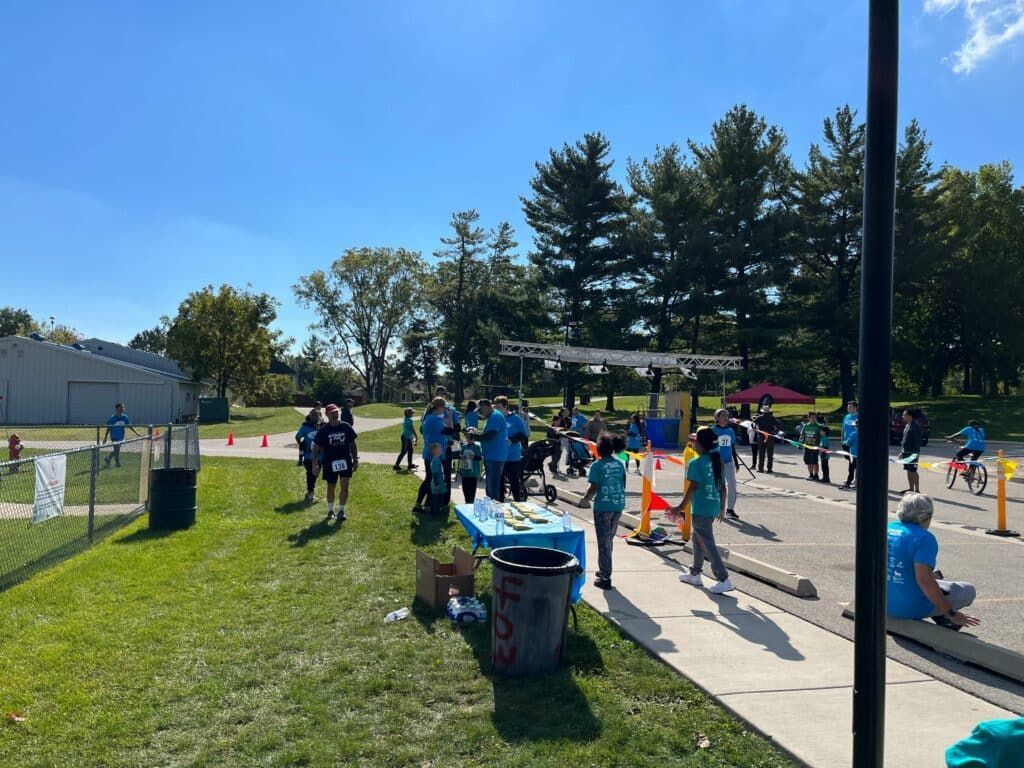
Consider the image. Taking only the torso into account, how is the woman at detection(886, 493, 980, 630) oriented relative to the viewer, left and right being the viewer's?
facing away from the viewer and to the right of the viewer

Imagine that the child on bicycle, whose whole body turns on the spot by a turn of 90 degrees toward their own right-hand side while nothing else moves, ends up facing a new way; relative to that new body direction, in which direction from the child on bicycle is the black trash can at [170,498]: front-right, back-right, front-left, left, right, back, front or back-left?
back-left

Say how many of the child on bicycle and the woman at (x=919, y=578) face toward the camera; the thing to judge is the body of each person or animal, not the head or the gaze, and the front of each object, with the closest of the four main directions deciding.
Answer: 0

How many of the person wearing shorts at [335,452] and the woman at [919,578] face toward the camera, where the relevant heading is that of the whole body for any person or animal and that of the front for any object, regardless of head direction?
1

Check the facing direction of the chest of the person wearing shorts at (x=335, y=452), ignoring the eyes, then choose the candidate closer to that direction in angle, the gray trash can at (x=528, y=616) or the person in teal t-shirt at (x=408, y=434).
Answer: the gray trash can

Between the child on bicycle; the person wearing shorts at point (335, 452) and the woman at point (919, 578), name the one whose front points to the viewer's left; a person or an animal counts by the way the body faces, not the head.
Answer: the child on bicycle

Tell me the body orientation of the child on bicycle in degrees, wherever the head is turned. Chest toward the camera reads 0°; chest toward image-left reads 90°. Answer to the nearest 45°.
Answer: approximately 90°

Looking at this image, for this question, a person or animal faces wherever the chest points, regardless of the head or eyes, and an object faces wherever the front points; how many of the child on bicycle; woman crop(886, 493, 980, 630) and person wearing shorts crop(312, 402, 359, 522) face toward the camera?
1

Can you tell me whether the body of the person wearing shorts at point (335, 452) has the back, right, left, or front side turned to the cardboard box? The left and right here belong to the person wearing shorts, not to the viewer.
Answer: front

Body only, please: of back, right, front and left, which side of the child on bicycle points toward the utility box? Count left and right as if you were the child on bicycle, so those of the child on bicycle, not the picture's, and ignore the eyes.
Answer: front

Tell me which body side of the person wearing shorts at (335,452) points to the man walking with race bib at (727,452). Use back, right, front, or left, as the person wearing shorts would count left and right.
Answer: left

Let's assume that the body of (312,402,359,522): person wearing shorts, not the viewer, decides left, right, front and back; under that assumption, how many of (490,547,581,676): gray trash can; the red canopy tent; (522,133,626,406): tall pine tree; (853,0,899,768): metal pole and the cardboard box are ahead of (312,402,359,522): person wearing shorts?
3

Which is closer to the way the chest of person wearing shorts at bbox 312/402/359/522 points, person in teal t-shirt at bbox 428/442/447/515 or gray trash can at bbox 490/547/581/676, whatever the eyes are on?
the gray trash can

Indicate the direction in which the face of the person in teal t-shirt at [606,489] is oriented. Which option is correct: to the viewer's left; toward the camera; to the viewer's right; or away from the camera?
away from the camera

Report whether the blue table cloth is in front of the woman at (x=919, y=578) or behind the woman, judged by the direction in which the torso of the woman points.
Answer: behind

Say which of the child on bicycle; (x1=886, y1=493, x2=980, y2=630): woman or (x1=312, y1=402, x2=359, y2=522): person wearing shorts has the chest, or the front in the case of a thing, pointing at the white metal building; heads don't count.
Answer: the child on bicycle
